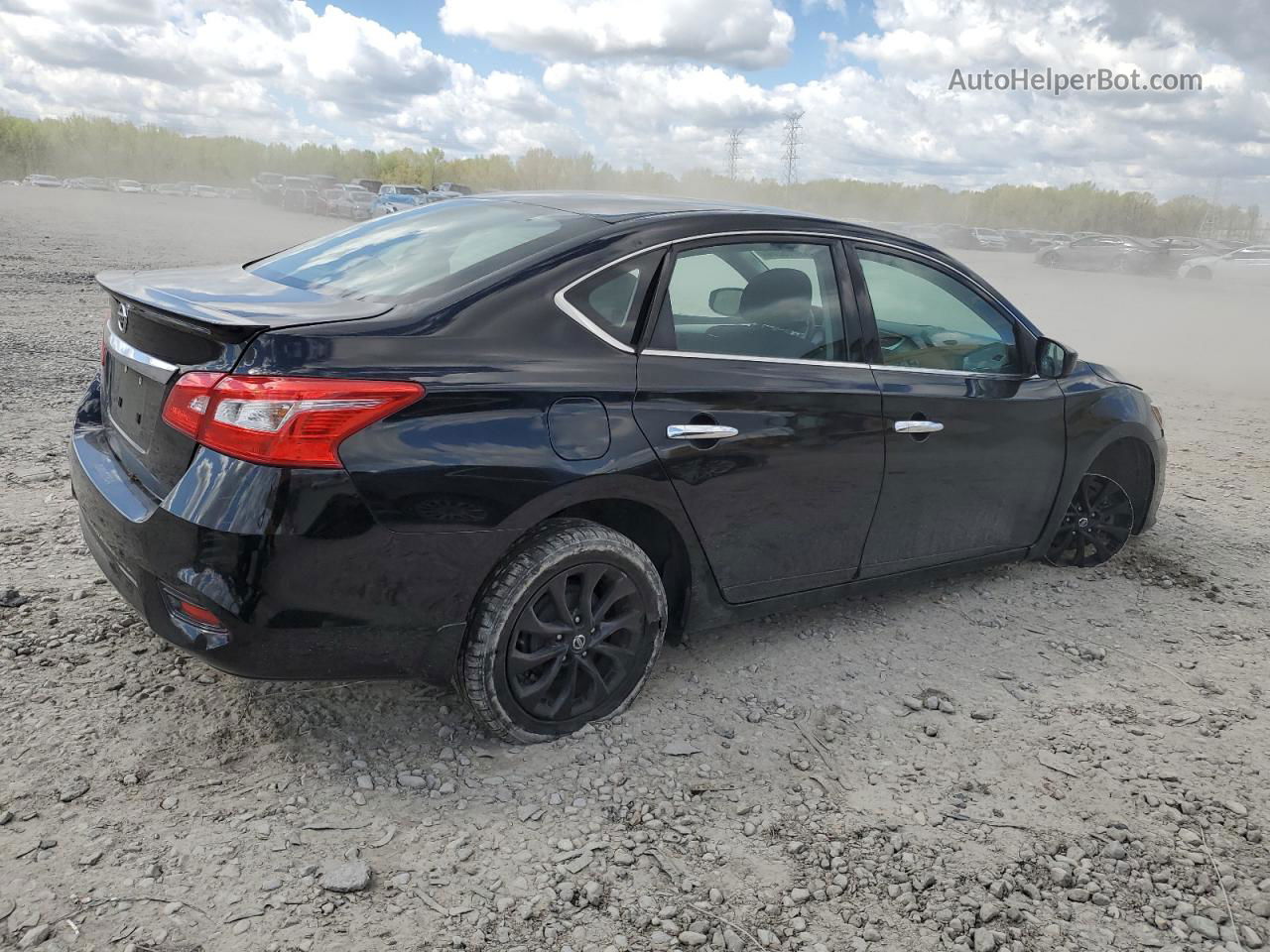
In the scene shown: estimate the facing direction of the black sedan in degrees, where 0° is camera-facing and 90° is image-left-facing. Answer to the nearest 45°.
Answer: approximately 225°
